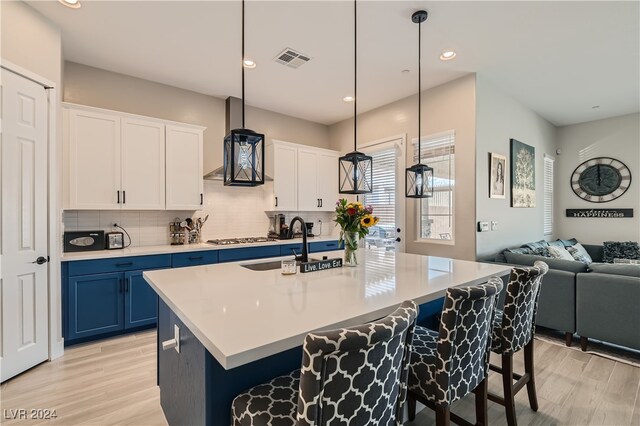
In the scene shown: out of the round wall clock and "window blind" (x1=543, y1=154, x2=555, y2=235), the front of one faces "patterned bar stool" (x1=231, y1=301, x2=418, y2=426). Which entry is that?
the round wall clock

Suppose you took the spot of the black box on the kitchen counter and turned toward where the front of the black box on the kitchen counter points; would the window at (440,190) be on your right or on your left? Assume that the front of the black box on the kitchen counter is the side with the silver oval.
on your left

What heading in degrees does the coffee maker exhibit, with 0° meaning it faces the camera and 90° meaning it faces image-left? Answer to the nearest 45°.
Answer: approximately 315°

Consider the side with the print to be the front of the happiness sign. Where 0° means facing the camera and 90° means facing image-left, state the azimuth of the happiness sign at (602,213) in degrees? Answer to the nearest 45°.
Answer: approximately 0°

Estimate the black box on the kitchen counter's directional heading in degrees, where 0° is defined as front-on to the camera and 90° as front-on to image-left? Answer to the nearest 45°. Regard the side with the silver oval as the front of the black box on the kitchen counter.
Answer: approximately 0°

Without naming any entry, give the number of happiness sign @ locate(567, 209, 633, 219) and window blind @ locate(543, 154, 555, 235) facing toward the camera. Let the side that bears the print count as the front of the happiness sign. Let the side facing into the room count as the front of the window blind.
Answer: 1

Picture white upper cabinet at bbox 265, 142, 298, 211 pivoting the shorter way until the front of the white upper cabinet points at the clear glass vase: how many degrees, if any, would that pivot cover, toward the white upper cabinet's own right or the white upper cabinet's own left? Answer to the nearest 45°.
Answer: approximately 45° to the white upper cabinet's own right
